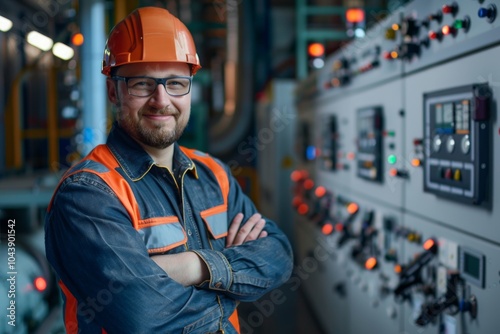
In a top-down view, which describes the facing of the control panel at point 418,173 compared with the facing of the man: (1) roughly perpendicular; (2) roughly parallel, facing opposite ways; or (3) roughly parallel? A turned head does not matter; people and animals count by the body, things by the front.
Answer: roughly perpendicular

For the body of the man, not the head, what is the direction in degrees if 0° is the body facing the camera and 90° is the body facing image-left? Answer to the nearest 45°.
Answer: approximately 315°

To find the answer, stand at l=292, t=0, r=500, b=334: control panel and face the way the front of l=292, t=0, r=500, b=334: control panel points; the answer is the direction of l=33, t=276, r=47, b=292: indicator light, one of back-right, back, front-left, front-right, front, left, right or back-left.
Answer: front-right

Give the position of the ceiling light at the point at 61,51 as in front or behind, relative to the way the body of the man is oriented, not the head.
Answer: behind

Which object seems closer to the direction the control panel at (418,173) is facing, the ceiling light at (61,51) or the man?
the man

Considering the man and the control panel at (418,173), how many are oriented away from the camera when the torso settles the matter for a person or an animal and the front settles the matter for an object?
0

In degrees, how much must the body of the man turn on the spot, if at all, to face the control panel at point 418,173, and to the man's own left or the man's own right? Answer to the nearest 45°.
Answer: approximately 90° to the man's own left

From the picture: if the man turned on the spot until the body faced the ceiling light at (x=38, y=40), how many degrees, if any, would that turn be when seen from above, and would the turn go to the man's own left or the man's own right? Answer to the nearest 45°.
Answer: approximately 135° to the man's own left

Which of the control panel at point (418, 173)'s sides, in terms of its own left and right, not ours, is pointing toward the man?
front

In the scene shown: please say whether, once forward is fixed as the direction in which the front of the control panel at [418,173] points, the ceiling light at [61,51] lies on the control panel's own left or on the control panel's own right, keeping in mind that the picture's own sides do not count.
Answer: on the control panel's own right

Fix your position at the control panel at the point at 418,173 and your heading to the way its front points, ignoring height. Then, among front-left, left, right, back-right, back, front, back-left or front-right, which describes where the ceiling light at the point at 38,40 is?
front-right
